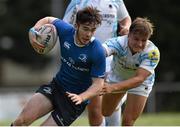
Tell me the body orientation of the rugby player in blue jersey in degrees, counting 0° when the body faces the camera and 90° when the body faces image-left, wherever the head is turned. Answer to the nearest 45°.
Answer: approximately 0°

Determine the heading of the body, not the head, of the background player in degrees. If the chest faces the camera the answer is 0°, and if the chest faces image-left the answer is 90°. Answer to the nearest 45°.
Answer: approximately 0°

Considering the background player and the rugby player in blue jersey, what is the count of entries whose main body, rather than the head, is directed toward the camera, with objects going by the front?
2

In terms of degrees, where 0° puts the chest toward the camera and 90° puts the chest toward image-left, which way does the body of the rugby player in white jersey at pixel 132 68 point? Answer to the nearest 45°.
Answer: approximately 45°
